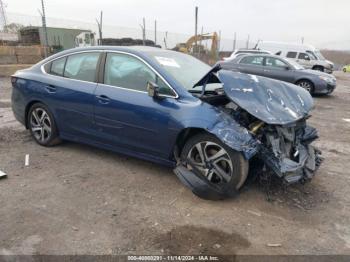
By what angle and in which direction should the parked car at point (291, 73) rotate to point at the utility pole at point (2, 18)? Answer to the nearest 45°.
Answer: approximately 135° to its right

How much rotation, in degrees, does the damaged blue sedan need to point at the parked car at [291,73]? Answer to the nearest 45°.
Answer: approximately 90° to its left

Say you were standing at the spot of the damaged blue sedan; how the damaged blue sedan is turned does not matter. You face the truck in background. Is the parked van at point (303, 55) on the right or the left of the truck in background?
right

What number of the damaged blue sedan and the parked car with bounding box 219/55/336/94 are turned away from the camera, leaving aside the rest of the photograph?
0

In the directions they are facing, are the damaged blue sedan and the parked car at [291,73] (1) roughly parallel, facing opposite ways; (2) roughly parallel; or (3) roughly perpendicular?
roughly parallel

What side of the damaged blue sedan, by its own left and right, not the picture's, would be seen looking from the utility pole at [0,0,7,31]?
back

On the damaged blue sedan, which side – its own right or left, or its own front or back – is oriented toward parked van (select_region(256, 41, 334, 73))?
left

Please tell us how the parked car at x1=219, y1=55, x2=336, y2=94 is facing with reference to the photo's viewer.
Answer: facing the viewer and to the right of the viewer

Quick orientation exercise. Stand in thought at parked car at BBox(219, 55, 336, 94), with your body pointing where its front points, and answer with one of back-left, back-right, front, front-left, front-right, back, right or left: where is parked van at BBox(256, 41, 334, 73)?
back-left

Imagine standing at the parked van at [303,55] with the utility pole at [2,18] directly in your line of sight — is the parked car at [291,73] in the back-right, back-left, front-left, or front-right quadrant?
front-left

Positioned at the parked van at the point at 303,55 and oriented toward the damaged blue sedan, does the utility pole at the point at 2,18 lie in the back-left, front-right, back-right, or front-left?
front-right

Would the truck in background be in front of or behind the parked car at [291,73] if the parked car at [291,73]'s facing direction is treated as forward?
behind
